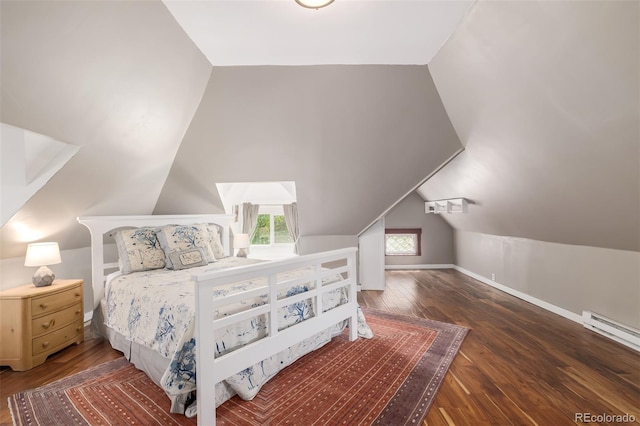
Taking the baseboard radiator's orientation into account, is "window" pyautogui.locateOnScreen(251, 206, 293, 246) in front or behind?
in front

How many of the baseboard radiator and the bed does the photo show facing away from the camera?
0

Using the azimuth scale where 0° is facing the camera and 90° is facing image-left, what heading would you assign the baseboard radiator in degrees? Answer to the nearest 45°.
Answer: approximately 45°

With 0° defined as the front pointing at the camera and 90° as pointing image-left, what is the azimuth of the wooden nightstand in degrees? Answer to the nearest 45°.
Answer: approximately 315°

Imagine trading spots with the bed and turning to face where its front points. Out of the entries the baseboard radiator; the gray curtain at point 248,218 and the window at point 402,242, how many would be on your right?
0

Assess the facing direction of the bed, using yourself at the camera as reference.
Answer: facing the viewer and to the right of the viewer

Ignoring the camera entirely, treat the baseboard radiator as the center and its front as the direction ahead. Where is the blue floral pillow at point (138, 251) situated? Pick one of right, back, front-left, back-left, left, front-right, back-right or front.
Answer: front

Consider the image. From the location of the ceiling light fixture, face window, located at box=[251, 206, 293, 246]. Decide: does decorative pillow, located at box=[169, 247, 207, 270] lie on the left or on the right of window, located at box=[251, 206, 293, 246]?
left

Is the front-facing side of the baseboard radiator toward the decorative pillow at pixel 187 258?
yes

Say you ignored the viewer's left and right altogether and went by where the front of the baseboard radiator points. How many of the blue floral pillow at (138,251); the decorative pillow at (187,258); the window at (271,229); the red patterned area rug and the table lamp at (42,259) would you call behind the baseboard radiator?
0

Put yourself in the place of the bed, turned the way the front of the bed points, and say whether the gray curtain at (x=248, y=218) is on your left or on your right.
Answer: on your left

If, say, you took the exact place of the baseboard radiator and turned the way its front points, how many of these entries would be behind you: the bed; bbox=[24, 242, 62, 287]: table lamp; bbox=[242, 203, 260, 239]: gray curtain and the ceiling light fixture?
0

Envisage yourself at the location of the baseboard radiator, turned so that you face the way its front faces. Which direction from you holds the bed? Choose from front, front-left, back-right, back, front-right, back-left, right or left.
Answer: front

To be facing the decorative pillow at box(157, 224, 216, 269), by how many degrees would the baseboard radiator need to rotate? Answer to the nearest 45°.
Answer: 0° — it already faces it

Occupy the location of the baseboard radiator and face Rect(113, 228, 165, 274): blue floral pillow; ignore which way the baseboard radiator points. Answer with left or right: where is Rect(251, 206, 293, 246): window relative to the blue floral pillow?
right
